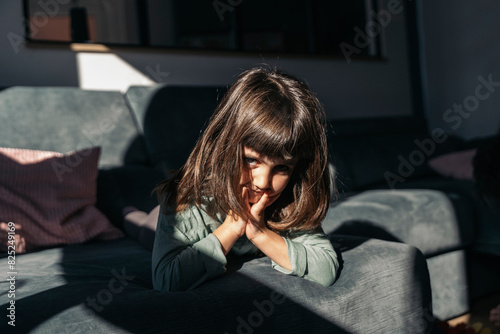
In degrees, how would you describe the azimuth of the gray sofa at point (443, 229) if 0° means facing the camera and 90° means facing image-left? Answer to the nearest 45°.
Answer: approximately 315°

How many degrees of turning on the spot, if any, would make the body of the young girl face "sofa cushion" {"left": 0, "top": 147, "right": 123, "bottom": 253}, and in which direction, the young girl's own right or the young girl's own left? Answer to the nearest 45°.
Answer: approximately 135° to the young girl's own right

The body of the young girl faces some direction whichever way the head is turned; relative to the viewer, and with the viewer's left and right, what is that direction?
facing the viewer

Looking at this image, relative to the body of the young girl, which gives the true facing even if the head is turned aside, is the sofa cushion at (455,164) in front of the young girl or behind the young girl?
behind
